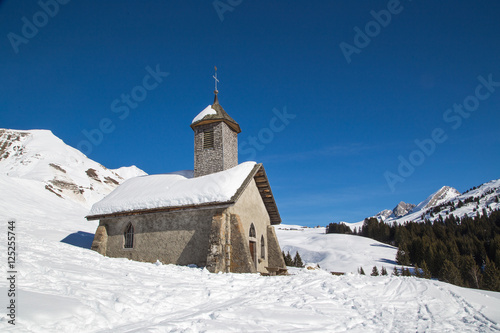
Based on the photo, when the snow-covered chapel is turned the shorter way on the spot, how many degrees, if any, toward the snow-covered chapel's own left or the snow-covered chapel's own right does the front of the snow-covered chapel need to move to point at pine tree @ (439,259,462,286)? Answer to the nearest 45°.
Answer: approximately 90° to the snow-covered chapel's own left

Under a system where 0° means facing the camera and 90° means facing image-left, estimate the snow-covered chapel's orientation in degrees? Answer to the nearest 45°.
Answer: approximately 315°

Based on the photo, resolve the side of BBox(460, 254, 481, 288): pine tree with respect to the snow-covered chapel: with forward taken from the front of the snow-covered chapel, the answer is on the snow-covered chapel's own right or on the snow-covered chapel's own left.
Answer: on the snow-covered chapel's own left
